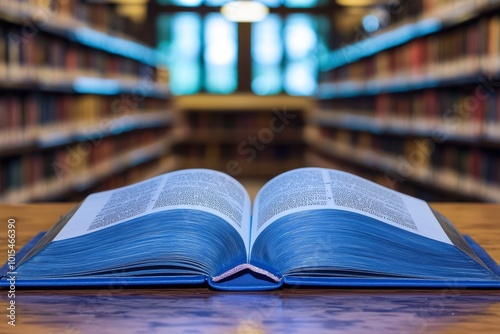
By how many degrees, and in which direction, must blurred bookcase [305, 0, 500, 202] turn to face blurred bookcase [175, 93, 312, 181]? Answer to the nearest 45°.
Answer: approximately 90° to its right

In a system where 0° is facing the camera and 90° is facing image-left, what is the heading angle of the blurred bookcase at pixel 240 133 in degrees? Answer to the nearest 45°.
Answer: approximately 0°

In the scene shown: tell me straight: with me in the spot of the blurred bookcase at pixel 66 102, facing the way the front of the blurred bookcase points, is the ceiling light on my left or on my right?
on my left

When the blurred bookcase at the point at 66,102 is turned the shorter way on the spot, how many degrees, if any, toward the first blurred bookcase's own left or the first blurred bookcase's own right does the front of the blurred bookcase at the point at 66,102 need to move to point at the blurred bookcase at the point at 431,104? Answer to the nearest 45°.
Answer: approximately 45° to the first blurred bookcase's own left

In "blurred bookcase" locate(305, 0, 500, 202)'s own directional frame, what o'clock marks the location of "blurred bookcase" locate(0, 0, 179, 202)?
"blurred bookcase" locate(0, 0, 179, 202) is roughly at 1 o'clock from "blurred bookcase" locate(305, 0, 500, 202).
